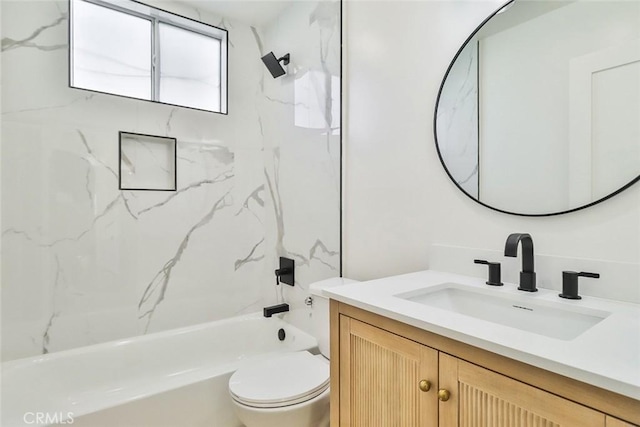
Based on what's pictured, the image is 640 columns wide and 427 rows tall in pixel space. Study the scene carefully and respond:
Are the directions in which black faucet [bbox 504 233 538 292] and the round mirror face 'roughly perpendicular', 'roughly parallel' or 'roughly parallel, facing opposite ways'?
roughly parallel

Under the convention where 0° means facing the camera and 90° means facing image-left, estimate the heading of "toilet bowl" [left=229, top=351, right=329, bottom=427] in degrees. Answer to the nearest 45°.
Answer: approximately 45°

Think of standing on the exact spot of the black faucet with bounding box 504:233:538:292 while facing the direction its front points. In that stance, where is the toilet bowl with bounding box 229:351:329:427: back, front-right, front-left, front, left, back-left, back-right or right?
front-right

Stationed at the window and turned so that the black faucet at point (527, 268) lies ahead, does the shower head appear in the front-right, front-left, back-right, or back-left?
front-left

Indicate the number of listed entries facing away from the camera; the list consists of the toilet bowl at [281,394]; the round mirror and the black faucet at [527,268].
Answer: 0

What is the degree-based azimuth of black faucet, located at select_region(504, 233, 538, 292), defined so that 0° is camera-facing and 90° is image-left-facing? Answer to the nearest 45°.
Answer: approximately 45°

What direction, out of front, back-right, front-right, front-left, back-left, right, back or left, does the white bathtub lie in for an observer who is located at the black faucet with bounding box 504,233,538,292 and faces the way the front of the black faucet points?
front-right

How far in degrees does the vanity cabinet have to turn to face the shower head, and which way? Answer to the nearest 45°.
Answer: approximately 90° to its right

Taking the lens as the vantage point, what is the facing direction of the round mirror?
facing the viewer and to the left of the viewer
